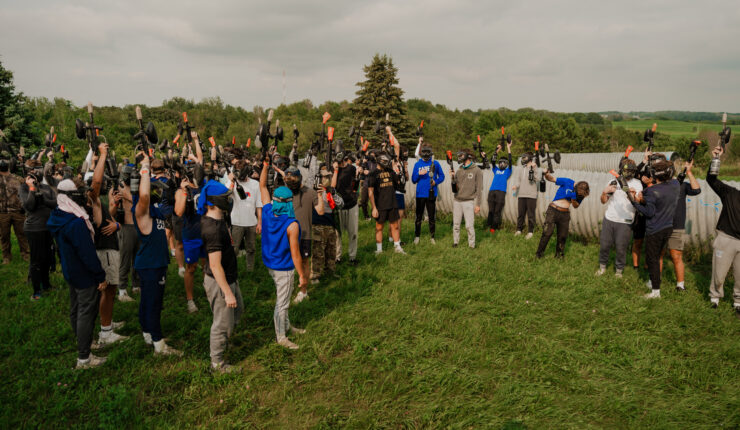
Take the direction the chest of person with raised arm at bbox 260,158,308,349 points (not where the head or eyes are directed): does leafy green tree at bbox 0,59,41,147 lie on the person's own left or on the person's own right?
on the person's own left

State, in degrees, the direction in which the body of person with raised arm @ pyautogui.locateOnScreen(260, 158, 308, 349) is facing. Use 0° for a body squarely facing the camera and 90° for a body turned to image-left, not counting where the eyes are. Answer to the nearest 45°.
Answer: approximately 225°

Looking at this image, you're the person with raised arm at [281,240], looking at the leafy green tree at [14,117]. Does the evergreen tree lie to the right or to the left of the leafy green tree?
right

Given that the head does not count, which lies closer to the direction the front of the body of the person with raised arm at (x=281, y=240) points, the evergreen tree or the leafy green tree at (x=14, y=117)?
the evergreen tree

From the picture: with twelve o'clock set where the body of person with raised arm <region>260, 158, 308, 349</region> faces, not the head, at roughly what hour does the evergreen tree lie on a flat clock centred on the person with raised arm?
The evergreen tree is roughly at 11 o'clock from the person with raised arm.
